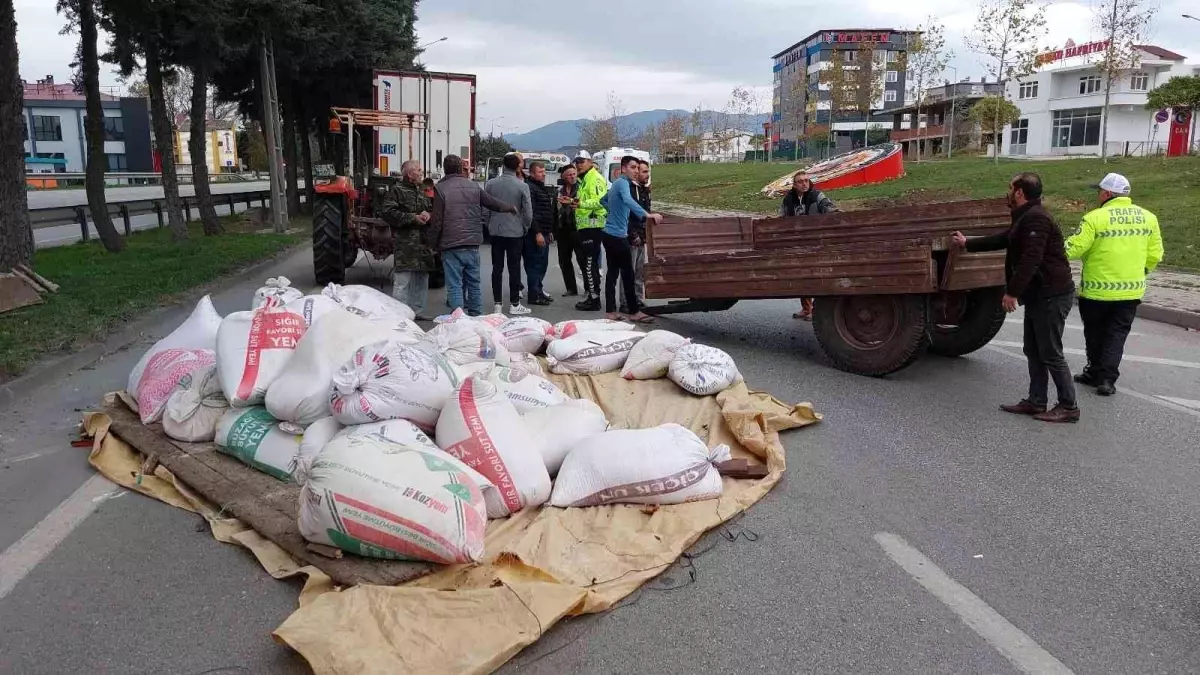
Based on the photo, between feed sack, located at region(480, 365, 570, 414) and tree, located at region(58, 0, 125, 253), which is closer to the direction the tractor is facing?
the tree

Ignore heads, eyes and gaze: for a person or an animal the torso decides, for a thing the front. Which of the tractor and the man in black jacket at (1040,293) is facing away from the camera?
the tractor

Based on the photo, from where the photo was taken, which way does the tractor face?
away from the camera

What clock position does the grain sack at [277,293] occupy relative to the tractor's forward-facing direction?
The grain sack is roughly at 6 o'clock from the tractor.

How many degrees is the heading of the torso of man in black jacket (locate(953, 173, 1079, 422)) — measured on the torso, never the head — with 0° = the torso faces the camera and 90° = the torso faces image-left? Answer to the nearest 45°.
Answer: approximately 90°

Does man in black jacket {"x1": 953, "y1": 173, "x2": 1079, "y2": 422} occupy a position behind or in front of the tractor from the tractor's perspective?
behind

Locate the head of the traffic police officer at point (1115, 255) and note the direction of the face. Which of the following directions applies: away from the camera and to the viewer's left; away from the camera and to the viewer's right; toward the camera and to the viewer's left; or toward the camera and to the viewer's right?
away from the camera and to the viewer's left
